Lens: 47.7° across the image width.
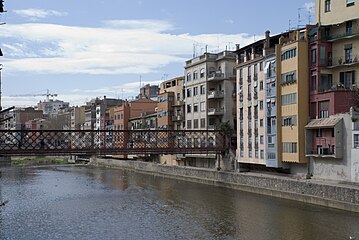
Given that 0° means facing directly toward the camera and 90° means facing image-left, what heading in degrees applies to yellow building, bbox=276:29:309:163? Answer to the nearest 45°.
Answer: approximately 45°
